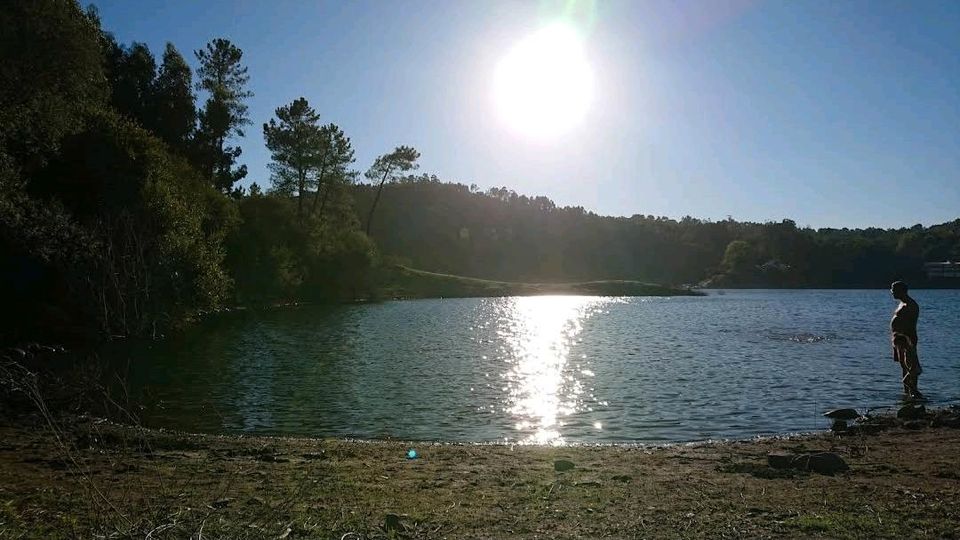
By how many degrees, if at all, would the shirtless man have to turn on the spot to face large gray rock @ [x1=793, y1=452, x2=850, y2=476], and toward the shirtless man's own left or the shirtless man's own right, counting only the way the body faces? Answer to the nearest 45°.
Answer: approximately 90° to the shirtless man's own left

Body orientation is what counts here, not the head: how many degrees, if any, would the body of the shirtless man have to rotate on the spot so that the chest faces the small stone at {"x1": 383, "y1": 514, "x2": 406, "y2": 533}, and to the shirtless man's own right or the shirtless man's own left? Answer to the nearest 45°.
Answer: approximately 90° to the shirtless man's own left

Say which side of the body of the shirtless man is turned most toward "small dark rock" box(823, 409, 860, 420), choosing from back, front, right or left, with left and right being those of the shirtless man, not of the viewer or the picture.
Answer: left

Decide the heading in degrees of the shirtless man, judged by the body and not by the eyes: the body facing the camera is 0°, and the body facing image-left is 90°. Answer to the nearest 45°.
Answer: approximately 90°

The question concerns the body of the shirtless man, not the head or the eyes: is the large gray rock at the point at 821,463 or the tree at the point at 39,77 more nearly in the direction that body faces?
the tree

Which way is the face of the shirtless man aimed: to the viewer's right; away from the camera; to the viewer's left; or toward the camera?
to the viewer's left

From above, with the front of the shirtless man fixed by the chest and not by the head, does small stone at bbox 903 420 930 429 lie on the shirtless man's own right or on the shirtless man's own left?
on the shirtless man's own left

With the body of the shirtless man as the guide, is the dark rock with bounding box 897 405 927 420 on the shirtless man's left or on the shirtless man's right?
on the shirtless man's left
